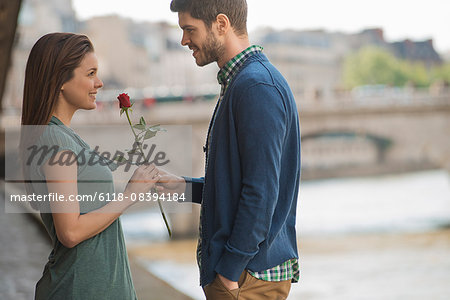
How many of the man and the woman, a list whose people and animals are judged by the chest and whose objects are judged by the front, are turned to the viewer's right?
1

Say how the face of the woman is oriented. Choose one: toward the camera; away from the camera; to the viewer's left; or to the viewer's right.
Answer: to the viewer's right

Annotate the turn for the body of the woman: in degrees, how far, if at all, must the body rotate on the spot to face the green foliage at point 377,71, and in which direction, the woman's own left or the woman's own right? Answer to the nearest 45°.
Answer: approximately 45° to the woman's own left

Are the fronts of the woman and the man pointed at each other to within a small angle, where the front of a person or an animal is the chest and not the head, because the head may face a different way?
yes

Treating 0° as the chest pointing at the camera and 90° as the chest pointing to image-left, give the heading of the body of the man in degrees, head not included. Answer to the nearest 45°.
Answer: approximately 90°

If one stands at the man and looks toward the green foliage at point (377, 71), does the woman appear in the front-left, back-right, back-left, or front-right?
back-left

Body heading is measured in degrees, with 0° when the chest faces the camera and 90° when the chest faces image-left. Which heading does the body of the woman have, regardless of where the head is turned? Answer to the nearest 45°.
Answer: approximately 270°

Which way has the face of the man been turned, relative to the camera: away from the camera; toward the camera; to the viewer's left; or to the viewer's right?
to the viewer's left

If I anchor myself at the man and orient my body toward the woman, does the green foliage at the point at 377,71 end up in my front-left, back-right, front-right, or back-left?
back-right

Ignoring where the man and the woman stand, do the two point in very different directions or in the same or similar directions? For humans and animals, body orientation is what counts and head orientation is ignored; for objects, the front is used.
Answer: very different directions

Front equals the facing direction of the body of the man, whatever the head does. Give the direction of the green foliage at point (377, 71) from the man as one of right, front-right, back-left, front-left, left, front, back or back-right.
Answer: right
